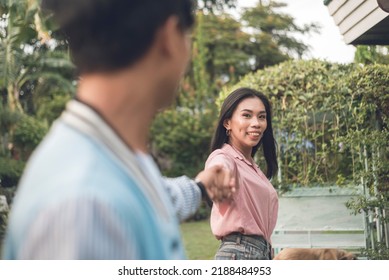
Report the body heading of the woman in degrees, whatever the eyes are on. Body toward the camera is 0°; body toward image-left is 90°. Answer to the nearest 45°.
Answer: approximately 315°

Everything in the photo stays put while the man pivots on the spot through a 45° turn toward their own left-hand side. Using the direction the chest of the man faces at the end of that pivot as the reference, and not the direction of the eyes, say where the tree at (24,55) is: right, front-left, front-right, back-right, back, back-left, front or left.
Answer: front-left

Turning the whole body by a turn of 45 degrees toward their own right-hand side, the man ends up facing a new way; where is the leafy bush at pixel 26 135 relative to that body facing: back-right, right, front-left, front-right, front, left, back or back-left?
back-left

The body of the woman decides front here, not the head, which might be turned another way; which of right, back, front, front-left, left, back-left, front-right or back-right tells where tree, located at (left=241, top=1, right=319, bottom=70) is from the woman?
back-left

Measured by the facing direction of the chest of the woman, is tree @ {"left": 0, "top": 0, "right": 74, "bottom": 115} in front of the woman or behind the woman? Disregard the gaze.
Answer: behind

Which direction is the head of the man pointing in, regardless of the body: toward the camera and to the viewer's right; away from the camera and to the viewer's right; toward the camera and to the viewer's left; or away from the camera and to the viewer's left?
away from the camera and to the viewer's right

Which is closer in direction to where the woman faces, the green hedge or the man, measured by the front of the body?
the man

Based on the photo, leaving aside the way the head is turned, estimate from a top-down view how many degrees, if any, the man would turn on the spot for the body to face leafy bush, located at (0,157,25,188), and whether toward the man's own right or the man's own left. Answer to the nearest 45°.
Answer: approximately 90° to the man's own left

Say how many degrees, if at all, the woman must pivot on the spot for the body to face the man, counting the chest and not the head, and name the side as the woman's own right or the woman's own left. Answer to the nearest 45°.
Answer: approximately 45° to the woman's own right
